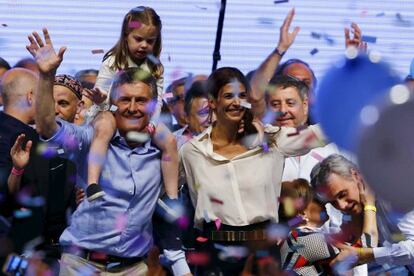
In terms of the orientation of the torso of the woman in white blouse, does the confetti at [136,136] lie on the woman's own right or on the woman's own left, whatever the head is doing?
on the woman's own right

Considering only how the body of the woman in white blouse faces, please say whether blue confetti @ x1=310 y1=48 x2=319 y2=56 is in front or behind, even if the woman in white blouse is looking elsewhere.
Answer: behind

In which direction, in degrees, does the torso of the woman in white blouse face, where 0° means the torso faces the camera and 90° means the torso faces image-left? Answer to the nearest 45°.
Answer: approximately 0°
